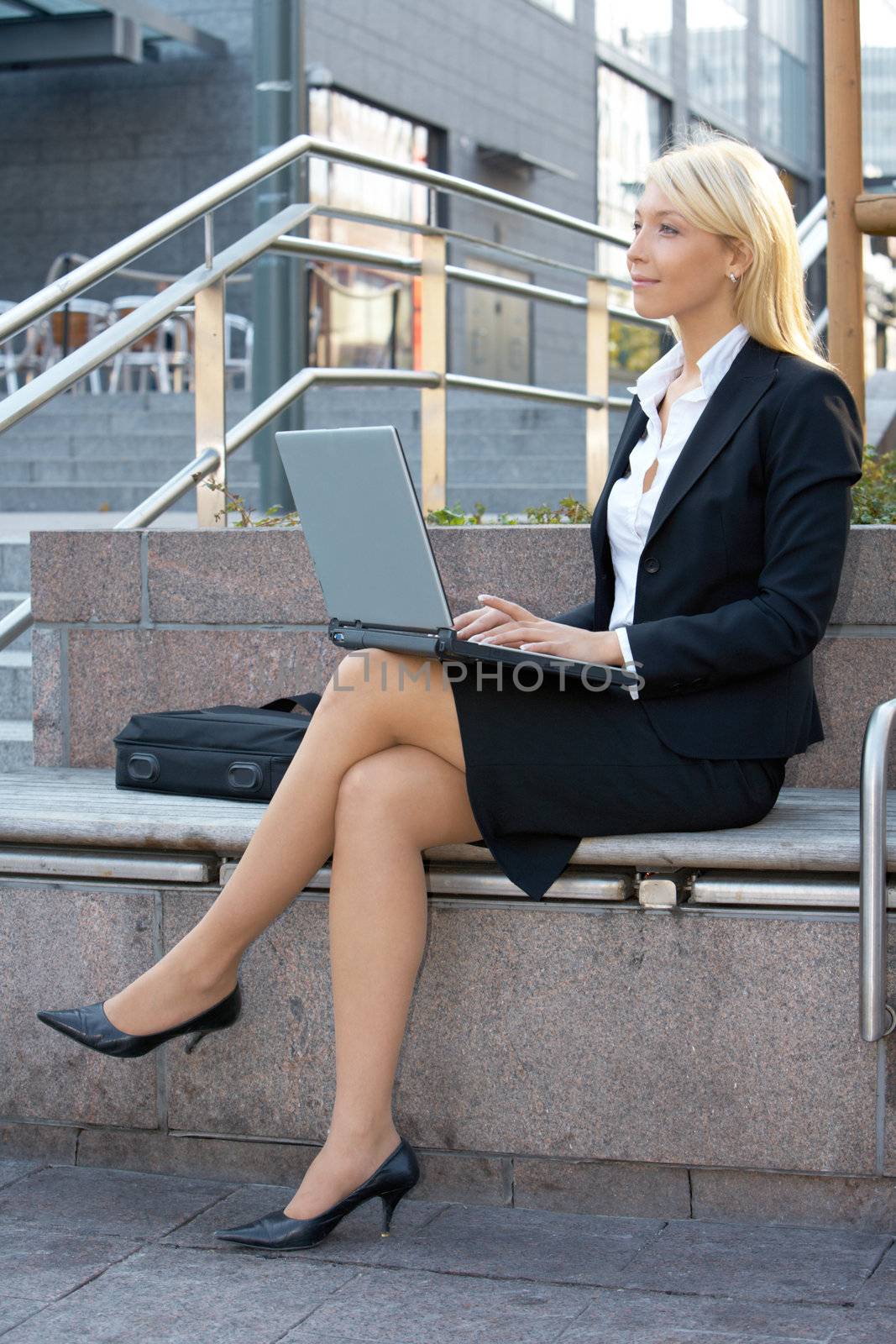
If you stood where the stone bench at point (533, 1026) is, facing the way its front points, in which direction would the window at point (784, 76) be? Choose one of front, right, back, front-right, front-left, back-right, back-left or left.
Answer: back

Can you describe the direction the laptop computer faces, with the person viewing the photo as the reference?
facing away from the viewer and to the right of the viewer

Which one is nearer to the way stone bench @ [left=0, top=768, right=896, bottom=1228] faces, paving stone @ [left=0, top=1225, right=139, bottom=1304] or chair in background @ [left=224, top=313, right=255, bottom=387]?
the paving stone

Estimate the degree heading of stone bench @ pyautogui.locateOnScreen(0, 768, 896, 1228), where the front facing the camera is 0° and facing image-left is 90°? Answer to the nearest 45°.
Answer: approximately 0°

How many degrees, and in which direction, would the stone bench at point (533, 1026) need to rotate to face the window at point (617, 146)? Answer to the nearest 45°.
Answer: approximately 180°

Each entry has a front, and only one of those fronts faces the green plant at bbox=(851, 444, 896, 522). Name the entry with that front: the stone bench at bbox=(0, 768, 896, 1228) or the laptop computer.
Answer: the laptop computer

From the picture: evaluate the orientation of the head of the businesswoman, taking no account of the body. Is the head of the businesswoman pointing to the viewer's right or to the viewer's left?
to the viewer's left

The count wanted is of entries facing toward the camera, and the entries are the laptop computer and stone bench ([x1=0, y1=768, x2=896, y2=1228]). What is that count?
1
